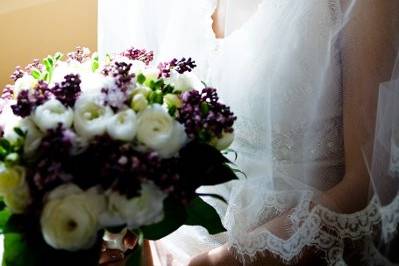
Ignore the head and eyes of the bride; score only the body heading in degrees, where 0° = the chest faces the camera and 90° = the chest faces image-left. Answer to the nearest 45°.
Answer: approximately 45°
